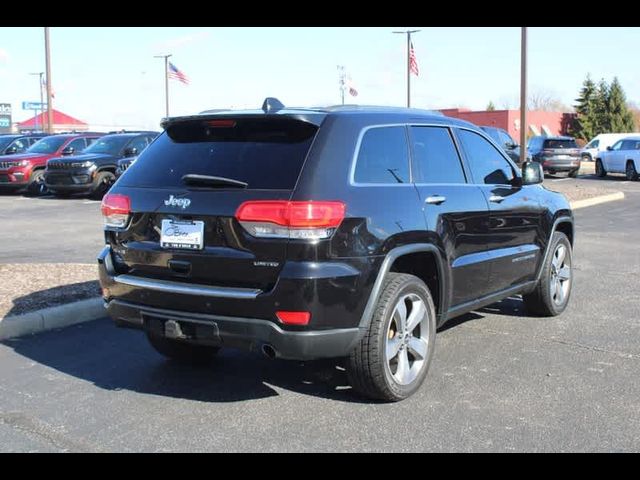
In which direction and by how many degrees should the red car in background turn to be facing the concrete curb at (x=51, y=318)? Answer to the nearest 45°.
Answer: approximately 45° to its left

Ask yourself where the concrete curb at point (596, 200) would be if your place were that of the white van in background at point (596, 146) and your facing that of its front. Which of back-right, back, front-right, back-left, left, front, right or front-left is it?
left

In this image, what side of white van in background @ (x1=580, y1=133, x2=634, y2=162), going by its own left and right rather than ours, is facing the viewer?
left

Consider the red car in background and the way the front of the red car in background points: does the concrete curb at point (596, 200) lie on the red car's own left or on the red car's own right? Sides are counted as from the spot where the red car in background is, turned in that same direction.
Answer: on the red car's own left

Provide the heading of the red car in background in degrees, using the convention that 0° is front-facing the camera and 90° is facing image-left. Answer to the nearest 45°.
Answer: approximately 45°

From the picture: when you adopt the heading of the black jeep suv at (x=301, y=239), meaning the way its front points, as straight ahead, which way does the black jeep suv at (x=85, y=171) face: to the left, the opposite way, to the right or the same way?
the opposite way

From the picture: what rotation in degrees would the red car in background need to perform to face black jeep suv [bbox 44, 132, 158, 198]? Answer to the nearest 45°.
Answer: approximately 90° to its left

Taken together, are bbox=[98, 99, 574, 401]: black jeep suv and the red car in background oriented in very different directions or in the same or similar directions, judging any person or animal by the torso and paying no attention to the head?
very different directions

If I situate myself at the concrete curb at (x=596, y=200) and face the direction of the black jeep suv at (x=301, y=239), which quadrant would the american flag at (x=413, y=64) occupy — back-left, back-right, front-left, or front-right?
back-right

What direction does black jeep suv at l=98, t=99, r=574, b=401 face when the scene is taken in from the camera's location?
facing away from the viewer and to the right of the viewer

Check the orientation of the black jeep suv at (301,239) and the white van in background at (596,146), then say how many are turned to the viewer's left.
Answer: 1

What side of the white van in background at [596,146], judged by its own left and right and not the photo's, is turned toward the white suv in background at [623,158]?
left

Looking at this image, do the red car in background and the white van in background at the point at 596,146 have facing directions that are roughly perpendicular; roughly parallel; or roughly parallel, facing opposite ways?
roughly perpendicular
